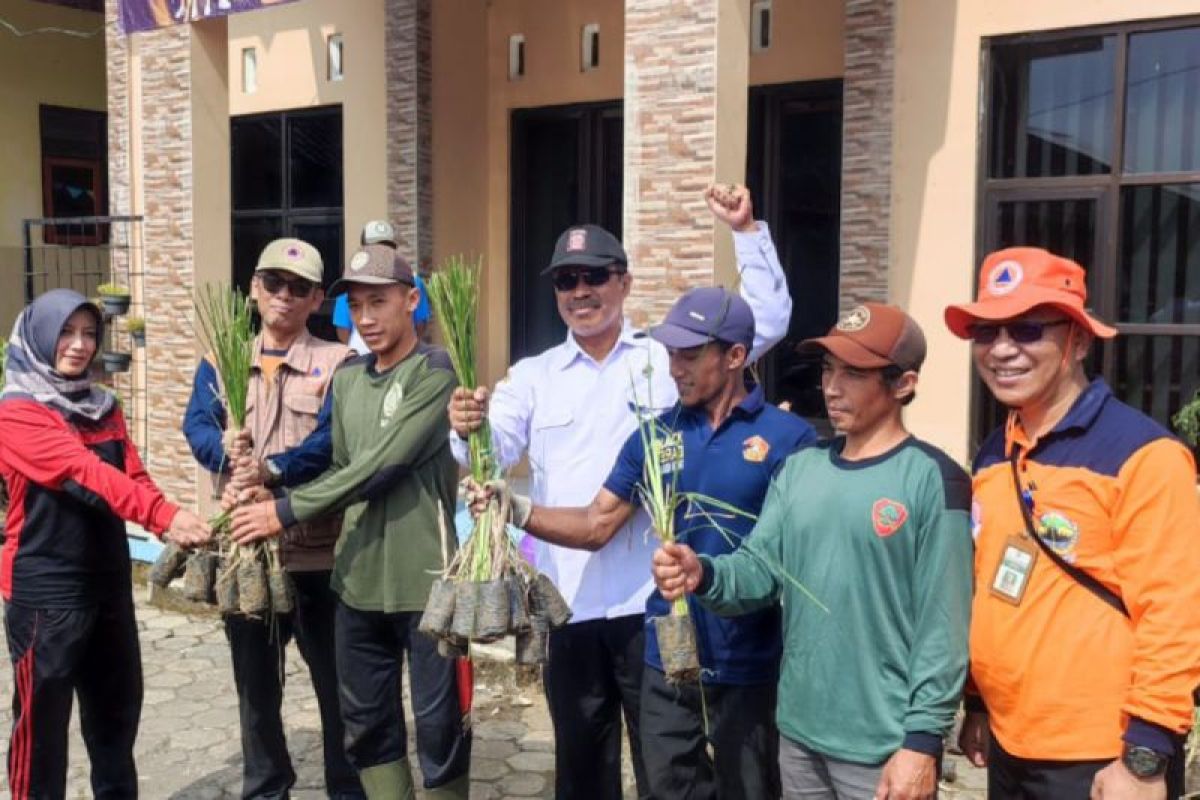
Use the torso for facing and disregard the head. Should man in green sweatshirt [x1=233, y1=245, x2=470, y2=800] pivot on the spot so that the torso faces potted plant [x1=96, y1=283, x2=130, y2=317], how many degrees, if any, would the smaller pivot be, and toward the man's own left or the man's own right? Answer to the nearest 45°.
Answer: approximately 135° to the man's own right

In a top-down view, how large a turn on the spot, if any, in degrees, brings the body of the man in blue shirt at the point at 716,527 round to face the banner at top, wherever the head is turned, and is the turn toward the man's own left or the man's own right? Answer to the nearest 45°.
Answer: approximately 90° to the man's own right

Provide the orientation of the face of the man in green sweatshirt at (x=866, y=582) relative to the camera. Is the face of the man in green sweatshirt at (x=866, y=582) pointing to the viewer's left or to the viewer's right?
to the viewer's left

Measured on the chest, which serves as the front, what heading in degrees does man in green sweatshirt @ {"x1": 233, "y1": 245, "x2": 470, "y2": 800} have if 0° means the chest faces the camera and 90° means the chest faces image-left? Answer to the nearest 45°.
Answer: approximately 45°

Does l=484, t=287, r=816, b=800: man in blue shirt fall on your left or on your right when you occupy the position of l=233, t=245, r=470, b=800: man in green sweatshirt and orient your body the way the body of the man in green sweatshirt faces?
on your left

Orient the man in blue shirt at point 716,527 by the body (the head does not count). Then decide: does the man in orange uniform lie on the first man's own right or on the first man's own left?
on the first man's own left

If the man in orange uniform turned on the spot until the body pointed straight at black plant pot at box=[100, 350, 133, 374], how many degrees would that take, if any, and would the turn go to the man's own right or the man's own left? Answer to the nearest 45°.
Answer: approximately 90° to the man's own right

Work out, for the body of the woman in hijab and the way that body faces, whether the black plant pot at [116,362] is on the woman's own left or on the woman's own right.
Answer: on the woman's own left

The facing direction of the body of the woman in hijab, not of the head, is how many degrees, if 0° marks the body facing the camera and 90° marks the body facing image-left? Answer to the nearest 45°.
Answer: approximately 315°
